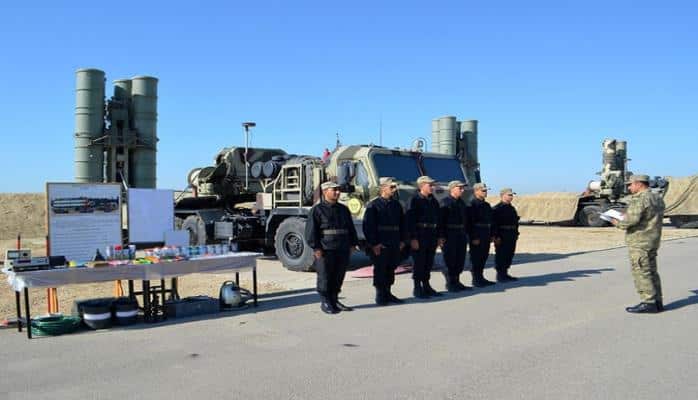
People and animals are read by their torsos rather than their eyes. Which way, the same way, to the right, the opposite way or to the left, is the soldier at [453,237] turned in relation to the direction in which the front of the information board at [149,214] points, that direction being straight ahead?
the same way

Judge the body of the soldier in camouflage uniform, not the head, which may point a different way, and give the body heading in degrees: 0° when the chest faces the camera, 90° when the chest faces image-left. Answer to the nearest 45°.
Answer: approximately 90°

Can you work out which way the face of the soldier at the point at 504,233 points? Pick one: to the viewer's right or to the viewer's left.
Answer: to the viewer's right

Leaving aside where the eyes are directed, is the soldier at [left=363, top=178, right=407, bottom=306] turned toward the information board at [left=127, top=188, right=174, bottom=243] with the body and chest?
no

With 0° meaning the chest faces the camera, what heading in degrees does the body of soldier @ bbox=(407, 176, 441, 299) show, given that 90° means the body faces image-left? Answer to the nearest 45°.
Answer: approximately 315°

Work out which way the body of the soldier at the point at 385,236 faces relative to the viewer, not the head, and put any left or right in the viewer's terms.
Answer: facing the viewer and to the right of the viewer

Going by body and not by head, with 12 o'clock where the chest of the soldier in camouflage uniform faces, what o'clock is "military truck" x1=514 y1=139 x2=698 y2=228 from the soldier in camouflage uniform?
The military truck is roughly at 3 o'clock from the soldier in camouflage uniform.

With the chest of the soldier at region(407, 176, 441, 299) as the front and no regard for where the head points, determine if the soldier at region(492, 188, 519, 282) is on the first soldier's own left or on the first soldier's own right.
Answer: on the first soldier's own left

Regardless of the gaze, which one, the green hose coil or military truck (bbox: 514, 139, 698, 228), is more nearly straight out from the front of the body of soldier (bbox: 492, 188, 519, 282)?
the green hose coil

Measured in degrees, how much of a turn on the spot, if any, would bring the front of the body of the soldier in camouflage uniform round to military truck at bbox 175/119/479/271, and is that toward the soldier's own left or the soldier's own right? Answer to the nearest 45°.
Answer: approximately 45° to the soldier's own right

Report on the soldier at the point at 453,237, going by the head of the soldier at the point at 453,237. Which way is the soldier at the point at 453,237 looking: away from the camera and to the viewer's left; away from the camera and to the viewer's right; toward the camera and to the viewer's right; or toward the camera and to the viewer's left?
toward the camera and to the viewer's right

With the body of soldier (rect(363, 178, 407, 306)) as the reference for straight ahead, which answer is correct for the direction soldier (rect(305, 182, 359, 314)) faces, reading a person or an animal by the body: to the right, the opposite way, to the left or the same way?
the same way

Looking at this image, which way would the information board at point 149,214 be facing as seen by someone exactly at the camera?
facing the viewer

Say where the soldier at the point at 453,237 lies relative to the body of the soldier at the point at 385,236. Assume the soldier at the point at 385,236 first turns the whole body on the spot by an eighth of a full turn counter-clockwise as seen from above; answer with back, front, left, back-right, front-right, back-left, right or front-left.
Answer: front-left

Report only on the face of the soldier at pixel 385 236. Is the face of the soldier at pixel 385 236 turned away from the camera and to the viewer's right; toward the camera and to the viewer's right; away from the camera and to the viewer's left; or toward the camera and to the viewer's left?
toward the camera and to the viewer's right

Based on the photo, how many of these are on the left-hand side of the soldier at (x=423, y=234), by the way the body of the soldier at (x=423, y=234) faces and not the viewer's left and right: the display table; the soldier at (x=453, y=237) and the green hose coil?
1

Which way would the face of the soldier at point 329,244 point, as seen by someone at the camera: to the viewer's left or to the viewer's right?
to the viewer's right

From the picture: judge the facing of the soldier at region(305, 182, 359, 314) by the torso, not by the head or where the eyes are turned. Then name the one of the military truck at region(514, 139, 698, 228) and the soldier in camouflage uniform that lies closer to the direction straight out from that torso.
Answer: the soldier in camouflage uniform

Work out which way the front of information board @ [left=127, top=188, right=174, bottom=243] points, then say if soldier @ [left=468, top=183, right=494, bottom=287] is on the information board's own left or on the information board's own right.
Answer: on the information board's own left

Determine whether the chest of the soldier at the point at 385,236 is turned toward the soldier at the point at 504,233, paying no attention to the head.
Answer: no

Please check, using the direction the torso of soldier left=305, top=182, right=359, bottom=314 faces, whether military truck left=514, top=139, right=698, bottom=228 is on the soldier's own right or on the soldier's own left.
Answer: on the soldier's own left

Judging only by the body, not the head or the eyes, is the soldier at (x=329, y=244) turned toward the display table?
no

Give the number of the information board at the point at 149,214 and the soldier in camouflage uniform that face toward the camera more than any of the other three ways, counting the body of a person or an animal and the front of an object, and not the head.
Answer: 1

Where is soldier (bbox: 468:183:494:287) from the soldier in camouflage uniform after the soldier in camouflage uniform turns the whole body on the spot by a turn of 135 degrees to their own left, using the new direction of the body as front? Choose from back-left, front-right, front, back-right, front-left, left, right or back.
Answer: back
